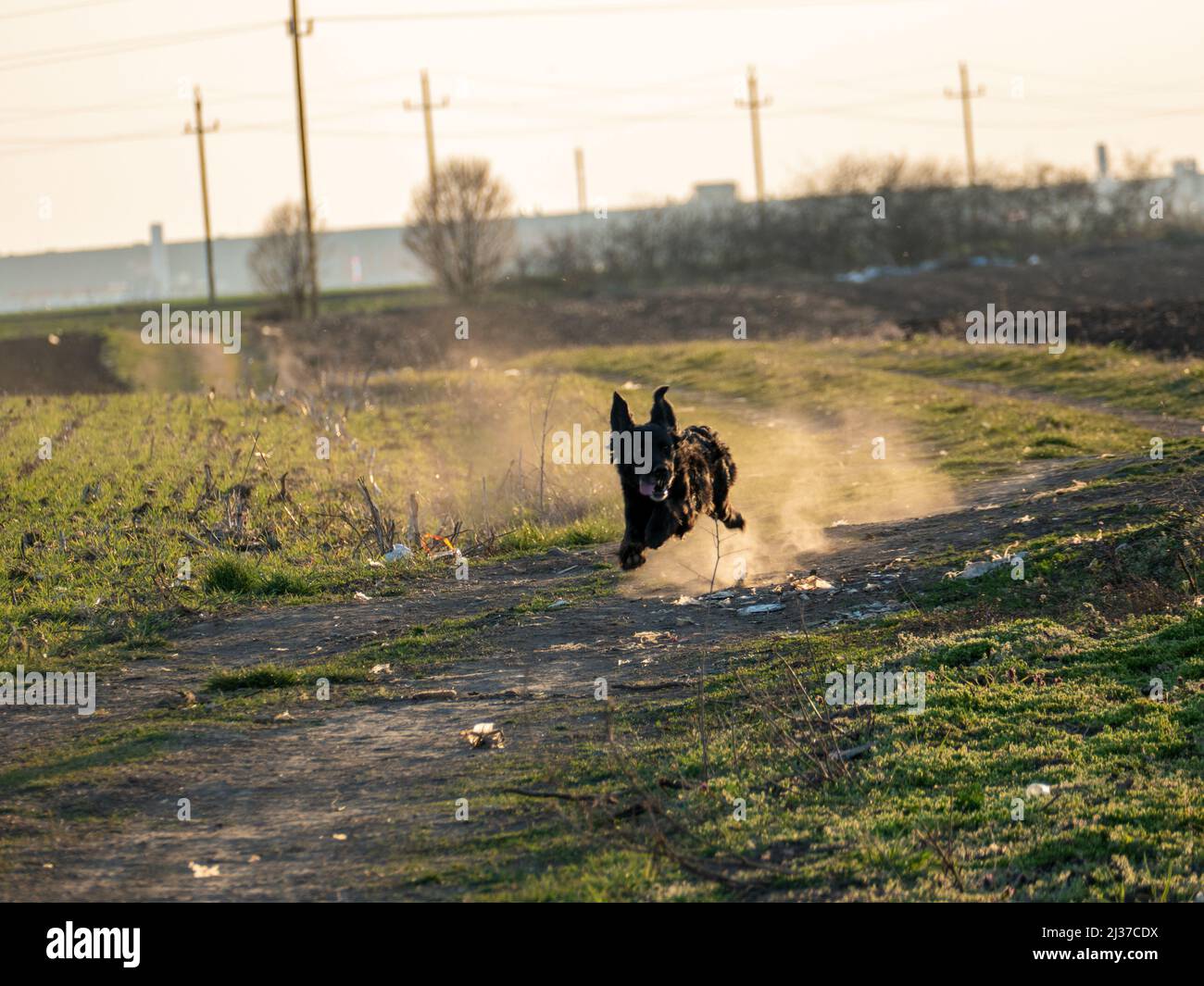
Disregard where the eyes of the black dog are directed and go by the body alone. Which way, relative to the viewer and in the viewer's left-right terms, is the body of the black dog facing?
facing the viewer and to the left of the viewer

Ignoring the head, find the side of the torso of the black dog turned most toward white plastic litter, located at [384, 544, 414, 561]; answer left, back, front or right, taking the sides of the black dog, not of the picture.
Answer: right

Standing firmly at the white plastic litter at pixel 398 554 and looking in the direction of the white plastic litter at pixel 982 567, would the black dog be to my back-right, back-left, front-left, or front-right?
front-right

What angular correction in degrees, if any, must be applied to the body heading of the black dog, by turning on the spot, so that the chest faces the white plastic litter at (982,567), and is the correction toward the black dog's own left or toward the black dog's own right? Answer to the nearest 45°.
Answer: approximately 135° to the black dog's own left

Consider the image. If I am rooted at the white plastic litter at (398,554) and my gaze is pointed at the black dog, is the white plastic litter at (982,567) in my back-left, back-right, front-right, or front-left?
front-left
